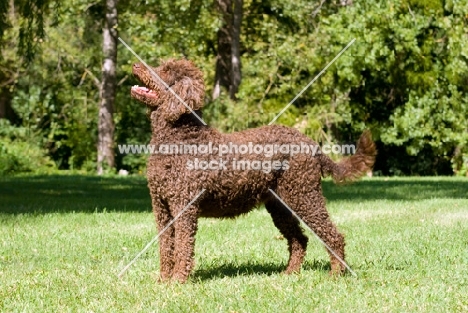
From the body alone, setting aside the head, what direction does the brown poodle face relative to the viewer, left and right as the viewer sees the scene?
facing to the left of the viewer
